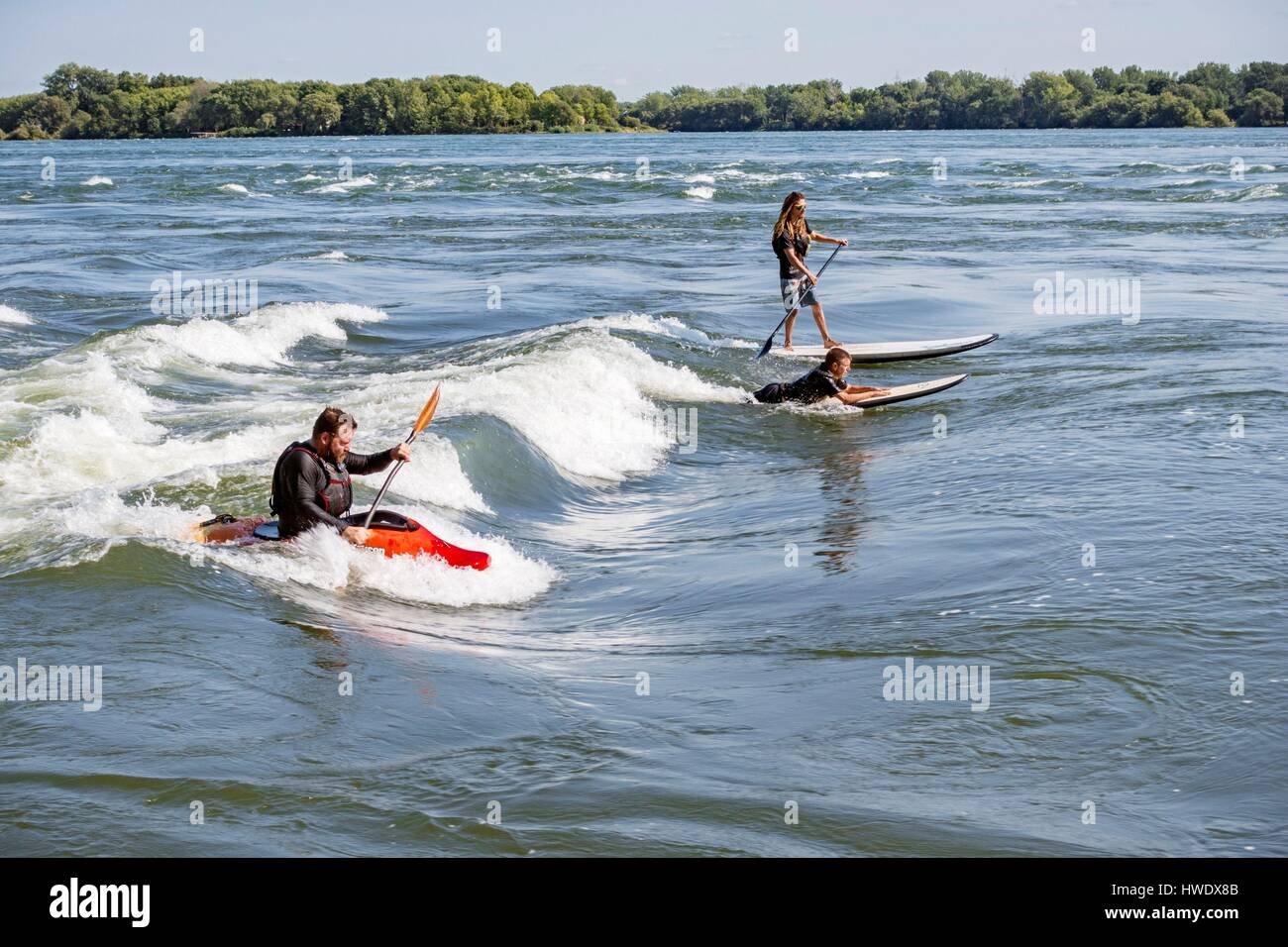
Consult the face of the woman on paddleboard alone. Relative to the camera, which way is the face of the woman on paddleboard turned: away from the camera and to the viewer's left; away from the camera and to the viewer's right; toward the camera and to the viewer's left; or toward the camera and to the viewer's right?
toward the camera and to the viewer's right

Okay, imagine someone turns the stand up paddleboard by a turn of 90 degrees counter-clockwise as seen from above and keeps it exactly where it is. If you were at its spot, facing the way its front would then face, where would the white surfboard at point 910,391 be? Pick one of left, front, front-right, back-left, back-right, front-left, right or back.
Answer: back

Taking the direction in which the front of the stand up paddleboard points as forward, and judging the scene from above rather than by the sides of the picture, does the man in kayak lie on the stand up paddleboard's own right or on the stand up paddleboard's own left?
on the stand up paddleboard's own right

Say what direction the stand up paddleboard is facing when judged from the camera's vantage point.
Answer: facing to the right of the viewer

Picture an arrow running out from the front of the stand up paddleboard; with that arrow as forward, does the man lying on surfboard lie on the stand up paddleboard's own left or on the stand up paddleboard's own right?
on the stand up paddleboard's own right
